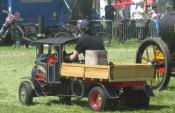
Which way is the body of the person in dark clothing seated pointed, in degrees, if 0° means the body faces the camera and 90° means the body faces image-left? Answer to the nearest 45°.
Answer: approximately 135°

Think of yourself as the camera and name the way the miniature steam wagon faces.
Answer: facing away from the viewer and to the left of the viewer

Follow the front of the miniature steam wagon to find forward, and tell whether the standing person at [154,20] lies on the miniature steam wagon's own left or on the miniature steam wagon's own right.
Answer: on the miniature steam wagon's own right

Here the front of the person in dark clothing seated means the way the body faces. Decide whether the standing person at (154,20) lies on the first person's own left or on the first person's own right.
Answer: on the first person's own right
